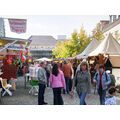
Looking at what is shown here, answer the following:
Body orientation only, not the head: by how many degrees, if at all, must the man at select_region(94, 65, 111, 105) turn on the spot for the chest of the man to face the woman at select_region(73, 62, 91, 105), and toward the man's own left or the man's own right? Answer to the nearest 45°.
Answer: approximately 45° to the man's own right

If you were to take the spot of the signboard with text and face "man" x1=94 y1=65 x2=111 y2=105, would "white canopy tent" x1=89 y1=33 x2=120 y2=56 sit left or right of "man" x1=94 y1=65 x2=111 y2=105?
left

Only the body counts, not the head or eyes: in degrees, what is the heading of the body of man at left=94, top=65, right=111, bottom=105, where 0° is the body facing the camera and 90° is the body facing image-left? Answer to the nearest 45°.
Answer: approximately 0°

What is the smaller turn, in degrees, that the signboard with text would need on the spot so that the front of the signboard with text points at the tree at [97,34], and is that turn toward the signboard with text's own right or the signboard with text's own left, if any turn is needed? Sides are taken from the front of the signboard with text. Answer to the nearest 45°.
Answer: approximately 135° to the signboard with text's own left

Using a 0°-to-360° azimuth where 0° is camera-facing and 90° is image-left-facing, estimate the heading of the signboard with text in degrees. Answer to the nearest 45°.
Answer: approximately 0°

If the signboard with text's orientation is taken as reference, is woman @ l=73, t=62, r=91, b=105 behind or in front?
in front
